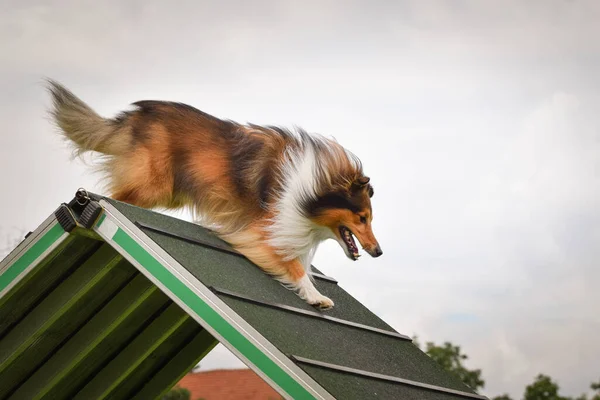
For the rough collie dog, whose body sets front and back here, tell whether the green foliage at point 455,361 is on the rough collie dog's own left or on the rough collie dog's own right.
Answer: on the rough collie dog's own left

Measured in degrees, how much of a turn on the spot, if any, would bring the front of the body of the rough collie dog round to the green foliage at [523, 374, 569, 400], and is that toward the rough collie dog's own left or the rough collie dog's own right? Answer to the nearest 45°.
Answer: approximately 45° to the rough collie dog's own left

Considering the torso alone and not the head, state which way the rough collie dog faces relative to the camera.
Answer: to the viewer's right
